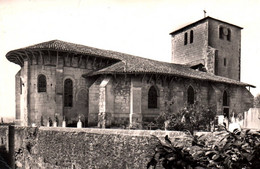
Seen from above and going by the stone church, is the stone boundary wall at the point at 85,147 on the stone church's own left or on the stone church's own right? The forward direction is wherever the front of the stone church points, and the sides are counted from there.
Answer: on the stone church's own right

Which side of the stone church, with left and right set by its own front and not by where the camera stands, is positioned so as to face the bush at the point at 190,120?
right

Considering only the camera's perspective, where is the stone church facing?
facing away from the viewer and to the right of the viewer

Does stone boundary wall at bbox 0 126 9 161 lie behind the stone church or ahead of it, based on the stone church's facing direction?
behind
